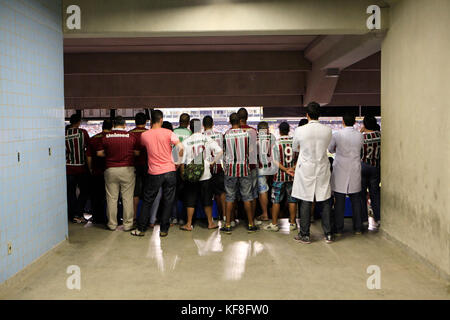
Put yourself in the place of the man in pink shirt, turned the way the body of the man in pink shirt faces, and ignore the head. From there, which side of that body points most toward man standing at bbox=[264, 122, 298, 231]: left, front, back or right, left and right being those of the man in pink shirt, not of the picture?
right

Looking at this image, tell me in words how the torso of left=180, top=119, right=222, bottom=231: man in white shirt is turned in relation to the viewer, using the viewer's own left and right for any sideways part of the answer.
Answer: facing away from the viewer

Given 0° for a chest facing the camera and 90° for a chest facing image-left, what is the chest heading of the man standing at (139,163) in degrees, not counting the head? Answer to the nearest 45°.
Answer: approximately 180°

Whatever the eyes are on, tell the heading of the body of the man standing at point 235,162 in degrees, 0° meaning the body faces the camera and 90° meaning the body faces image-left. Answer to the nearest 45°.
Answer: approximately 180°

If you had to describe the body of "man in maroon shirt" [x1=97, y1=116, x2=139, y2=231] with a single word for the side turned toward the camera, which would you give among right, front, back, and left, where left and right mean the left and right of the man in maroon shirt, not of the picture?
back

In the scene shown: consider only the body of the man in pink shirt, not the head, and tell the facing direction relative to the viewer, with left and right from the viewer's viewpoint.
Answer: facing away from the viewer
